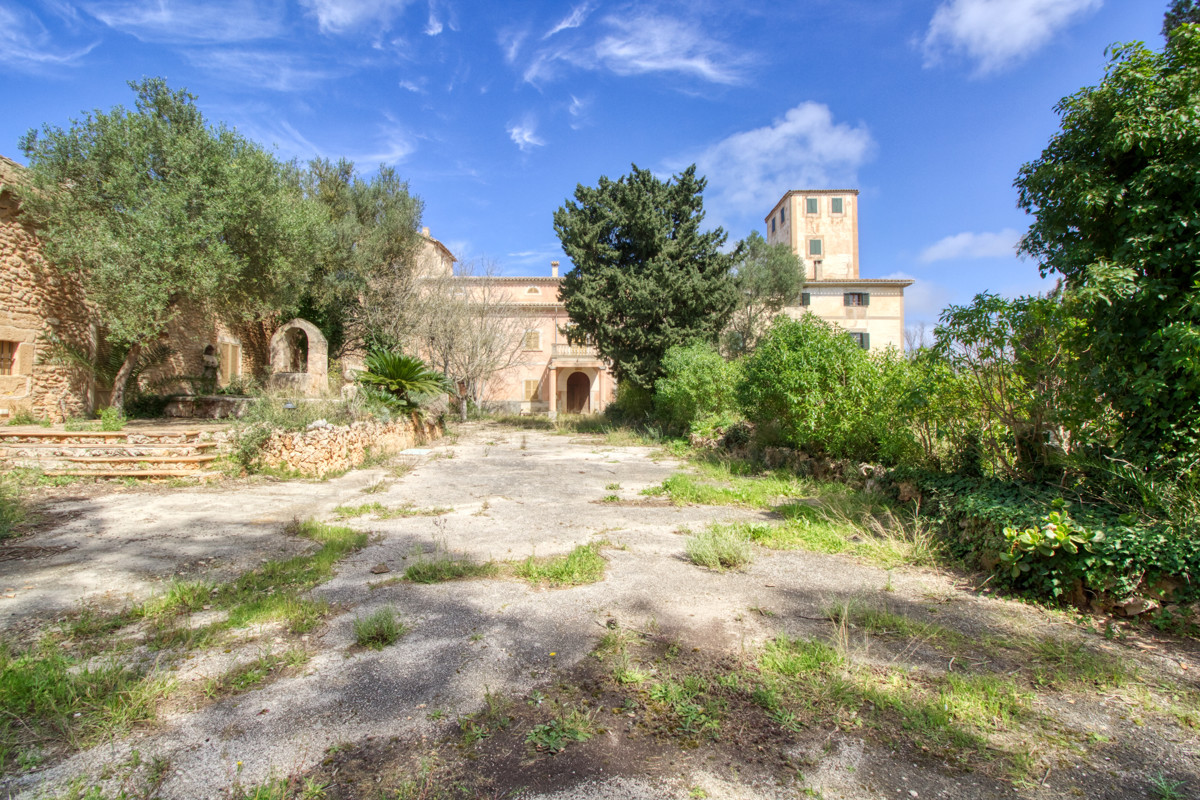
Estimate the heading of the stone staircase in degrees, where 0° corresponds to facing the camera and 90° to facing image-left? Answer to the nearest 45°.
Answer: approximately 0°

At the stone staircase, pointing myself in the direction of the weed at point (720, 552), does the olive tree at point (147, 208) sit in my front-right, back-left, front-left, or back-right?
back-left

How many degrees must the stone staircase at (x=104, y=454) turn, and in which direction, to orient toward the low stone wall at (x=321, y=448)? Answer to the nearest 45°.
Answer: approximately 90° to its left

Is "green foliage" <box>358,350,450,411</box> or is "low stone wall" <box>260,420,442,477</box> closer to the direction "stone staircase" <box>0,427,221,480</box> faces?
the low stone wall

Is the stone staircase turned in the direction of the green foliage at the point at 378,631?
yes

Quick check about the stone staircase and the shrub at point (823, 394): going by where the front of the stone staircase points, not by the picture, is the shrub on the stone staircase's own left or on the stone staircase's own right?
on the stone staircase's own left

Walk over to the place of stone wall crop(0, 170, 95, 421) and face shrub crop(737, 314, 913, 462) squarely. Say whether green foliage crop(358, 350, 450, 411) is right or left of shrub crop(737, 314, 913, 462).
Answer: left

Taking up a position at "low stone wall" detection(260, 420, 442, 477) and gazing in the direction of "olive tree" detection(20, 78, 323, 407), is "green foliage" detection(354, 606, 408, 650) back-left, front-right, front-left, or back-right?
back-left

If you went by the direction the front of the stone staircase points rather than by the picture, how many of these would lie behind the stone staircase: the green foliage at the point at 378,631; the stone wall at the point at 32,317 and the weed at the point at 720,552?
1

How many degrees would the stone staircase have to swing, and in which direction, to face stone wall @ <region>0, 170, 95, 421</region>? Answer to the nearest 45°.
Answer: approximately 180°

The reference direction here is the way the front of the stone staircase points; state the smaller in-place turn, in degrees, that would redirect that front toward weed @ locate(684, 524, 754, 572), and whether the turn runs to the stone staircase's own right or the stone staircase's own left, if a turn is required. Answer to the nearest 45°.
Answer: approximately 45° to the stone staircase's own left

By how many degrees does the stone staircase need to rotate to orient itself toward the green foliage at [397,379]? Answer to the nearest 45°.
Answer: approximately 135° to its left
